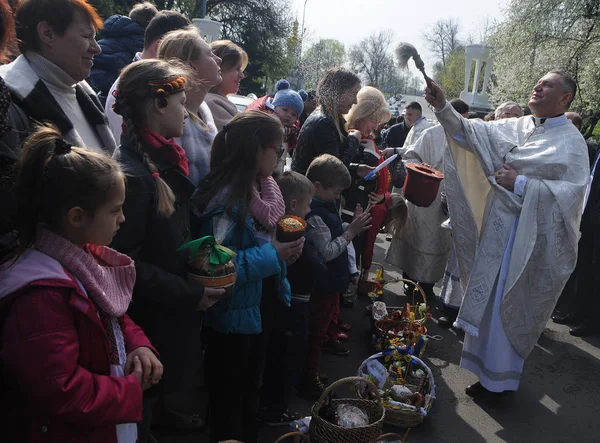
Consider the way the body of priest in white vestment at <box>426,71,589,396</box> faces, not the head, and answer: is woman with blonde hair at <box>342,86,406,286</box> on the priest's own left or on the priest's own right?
on the priest's own right

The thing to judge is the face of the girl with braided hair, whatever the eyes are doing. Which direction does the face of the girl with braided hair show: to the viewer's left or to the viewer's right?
to the viewer's right

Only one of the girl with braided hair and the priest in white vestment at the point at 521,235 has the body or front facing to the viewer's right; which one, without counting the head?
the girl with braided hair

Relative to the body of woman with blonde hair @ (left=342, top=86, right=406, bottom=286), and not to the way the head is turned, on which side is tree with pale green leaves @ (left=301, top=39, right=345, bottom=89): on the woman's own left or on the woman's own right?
on the woman's own left

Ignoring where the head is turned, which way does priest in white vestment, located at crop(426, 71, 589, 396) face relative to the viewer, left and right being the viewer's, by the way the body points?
facing the viewer and to the left of the viewer

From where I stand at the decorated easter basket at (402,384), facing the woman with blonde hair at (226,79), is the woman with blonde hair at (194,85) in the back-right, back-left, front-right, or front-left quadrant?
front-left

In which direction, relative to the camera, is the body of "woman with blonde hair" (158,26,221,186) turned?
to the viewer's right

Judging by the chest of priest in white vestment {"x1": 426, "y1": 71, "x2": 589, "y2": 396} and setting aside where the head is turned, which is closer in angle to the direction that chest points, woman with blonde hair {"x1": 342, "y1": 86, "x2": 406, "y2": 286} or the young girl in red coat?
the young girl in red coat

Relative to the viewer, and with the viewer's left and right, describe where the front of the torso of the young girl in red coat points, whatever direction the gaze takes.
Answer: facing to the right of the viewer

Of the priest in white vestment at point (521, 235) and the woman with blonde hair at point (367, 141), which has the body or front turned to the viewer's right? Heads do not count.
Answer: the woman with blonde hair

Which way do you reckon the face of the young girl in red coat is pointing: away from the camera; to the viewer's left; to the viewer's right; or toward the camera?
to the viewer's right

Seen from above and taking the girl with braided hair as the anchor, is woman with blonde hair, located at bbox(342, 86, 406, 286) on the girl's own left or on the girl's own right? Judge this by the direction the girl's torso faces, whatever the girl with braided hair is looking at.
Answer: on the girl's own left

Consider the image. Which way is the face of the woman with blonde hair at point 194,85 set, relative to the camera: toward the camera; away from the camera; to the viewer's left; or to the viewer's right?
to the viewer's right
